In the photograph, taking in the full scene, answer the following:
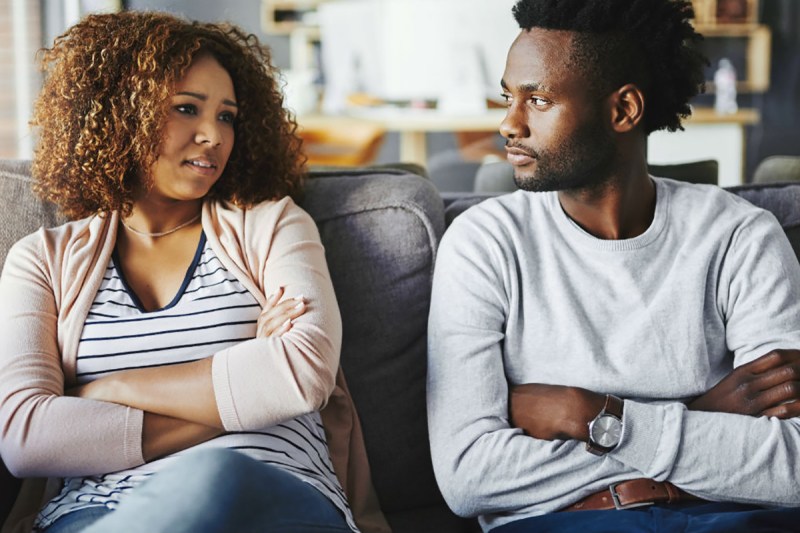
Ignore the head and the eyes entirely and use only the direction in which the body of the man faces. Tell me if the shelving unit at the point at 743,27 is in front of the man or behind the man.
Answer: behind

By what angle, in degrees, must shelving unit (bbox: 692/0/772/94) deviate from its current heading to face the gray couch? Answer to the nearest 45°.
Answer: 0° — it already faces it

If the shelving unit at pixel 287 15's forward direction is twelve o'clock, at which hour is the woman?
The woman is roughly at 12 o'clock from the shelving unit.

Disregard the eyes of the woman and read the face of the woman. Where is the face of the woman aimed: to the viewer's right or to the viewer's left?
to the viewer's right

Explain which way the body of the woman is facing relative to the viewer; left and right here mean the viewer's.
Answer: facing the viewer

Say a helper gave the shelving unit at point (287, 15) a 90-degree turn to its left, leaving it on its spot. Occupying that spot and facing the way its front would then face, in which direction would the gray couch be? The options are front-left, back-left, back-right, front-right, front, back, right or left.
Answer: right

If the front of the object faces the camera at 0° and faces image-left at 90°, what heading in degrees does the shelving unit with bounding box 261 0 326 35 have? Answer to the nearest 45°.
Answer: approximately 0°

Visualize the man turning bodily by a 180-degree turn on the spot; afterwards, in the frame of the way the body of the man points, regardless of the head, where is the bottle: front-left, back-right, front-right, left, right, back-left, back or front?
front

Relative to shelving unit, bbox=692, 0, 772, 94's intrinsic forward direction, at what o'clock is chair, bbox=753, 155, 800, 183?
The chair is roughly at 12 o'clock from the shelving unit.

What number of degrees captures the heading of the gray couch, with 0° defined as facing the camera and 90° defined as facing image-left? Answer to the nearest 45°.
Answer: approximately 0°

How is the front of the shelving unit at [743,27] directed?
toward the camera
